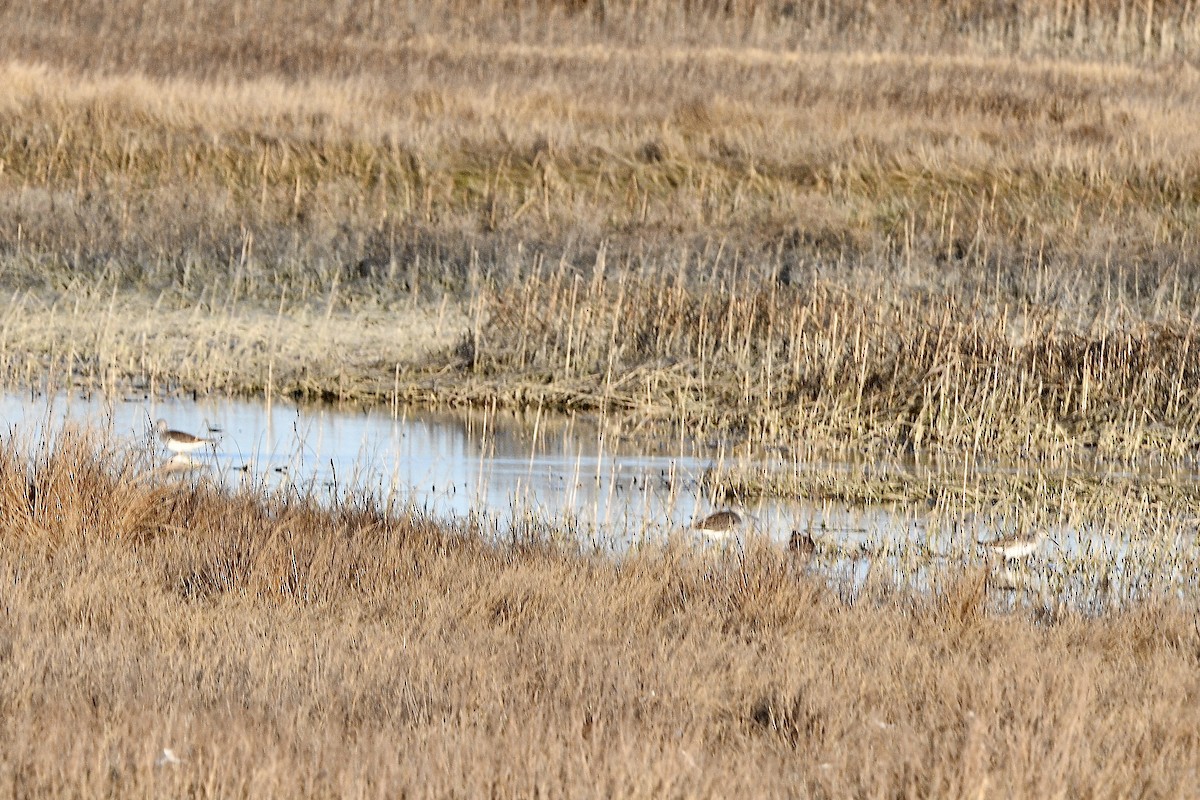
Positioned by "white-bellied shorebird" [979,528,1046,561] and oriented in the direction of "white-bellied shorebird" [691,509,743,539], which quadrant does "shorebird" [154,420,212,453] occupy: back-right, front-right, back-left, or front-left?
front-right

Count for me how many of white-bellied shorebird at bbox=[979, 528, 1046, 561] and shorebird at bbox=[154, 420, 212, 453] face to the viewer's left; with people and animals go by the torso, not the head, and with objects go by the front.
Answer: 1

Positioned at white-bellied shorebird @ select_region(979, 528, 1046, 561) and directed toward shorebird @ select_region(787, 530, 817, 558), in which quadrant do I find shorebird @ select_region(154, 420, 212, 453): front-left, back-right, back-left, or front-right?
front-right
